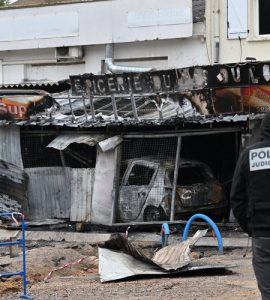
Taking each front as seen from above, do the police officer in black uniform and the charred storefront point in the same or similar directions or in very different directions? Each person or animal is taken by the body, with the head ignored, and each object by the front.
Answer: very different directions

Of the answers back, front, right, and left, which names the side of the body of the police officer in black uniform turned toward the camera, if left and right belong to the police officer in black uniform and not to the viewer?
back

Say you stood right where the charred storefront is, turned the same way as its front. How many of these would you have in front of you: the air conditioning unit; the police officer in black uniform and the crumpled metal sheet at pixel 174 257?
2

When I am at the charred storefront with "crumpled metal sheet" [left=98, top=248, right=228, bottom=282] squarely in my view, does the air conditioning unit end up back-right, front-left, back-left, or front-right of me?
back-right

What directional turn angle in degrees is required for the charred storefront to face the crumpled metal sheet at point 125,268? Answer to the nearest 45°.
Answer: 0° — it already faces it

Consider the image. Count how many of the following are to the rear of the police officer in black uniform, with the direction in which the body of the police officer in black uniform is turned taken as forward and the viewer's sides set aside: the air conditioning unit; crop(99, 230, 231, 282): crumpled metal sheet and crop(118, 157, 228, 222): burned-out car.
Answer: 0

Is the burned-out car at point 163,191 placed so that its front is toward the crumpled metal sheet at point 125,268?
no

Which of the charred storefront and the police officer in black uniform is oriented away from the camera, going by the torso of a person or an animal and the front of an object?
the police officer in black uniform

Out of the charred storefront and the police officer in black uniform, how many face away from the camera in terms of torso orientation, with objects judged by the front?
1

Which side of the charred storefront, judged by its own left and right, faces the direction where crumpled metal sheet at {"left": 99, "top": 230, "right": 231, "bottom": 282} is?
front

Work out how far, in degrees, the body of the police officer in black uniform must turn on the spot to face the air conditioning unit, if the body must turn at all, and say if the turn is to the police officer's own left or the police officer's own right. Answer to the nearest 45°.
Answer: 0° — they already face it

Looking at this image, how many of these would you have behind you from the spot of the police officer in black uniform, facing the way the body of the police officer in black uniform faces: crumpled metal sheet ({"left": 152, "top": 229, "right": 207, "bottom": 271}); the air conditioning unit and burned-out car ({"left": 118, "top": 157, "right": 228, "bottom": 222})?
0

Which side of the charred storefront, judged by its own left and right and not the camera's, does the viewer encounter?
front
